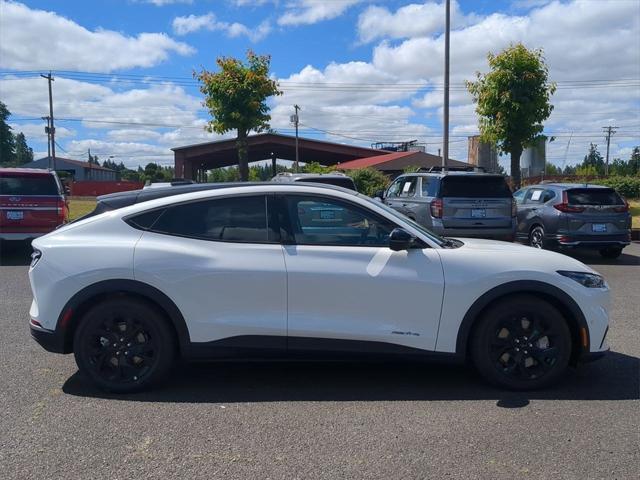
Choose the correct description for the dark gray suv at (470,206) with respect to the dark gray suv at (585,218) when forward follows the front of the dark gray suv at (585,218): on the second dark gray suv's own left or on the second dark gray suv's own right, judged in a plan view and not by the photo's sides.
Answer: on the second dark gray suv's own left

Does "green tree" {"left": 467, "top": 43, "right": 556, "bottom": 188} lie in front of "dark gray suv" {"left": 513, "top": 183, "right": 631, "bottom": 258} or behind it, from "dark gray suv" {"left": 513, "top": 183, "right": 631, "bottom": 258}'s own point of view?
in front

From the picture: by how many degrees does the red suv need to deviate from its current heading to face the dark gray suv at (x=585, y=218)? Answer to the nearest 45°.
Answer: approximately 135° to its right

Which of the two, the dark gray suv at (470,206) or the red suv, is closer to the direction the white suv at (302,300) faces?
the dark gray suv

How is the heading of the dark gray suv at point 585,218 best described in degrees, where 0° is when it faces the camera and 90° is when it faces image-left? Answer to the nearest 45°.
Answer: approximately 135°

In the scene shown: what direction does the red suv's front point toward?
away from the camera

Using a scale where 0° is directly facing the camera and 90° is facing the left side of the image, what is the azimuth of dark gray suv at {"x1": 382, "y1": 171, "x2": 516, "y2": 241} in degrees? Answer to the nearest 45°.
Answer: approximately 135°

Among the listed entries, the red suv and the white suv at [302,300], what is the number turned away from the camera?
1

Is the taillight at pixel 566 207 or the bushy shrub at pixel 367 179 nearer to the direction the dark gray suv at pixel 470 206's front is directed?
the bushy shrub

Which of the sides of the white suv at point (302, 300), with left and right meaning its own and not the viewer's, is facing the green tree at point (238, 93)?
left

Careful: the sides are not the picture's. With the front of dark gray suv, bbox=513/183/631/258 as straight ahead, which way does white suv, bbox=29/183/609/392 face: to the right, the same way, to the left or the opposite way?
to the right

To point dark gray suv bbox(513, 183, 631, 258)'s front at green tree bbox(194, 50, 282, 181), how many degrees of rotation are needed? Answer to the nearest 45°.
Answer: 0° — it already faces it

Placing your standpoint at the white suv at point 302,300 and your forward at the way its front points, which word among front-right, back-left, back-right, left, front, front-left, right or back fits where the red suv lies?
back-left

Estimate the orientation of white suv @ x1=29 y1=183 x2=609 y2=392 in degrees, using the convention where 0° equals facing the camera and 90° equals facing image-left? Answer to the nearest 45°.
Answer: approximately 270°

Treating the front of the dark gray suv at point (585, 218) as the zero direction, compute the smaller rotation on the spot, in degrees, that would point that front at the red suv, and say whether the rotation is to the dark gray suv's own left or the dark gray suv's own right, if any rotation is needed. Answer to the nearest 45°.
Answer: approximately 90° to the dark gray suv's own left

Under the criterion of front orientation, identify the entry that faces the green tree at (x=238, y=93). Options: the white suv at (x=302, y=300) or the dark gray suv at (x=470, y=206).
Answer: the dark gray suv
